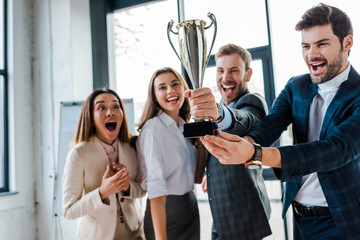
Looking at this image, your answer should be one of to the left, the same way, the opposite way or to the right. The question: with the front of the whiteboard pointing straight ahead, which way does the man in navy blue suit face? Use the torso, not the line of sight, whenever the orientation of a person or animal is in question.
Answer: to the right

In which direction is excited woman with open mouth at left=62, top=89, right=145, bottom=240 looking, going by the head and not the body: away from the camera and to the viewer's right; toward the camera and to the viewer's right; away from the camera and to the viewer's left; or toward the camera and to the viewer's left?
toward the camera and to the viewer's right

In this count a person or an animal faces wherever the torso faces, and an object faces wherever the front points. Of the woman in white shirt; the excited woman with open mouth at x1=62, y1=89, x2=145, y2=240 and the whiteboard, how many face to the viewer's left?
0

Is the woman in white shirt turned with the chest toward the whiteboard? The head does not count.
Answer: no

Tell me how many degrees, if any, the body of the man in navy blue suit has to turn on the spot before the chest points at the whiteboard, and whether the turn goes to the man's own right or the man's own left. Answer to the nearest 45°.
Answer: approximately 90° to the man's own right

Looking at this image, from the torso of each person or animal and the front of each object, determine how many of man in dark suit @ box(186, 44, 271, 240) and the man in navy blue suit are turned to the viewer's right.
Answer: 0

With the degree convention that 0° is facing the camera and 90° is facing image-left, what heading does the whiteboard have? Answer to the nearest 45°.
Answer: approximately 0°

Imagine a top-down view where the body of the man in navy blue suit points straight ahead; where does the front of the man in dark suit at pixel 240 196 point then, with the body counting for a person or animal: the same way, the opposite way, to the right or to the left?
the same way

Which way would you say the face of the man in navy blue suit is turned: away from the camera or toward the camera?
toward the camera

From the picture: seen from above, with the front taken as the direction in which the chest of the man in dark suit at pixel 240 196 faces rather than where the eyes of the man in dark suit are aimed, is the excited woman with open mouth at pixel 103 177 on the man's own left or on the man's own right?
on the man's own right

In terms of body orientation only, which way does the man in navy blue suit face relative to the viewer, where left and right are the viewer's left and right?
facing the viewer and to the left of the viewer

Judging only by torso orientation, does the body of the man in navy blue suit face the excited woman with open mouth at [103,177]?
no
